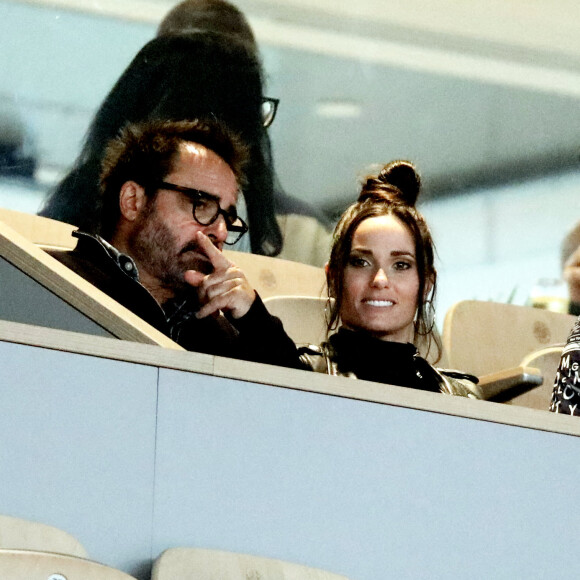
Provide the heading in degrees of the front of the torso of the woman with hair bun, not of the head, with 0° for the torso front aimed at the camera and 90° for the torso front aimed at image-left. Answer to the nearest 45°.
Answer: approximately 0°

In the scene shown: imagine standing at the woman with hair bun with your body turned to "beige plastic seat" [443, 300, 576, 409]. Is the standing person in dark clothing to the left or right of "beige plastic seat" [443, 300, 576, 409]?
left

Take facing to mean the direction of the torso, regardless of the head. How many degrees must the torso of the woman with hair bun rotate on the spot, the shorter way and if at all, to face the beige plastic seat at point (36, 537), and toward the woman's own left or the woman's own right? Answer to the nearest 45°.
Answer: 0° — they already face it

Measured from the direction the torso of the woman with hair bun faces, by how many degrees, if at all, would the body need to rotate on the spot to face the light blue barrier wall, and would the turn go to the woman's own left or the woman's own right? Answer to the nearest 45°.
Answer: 0° — they already face it

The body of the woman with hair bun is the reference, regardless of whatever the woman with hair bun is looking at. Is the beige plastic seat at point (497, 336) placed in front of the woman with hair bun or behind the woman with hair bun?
behind
